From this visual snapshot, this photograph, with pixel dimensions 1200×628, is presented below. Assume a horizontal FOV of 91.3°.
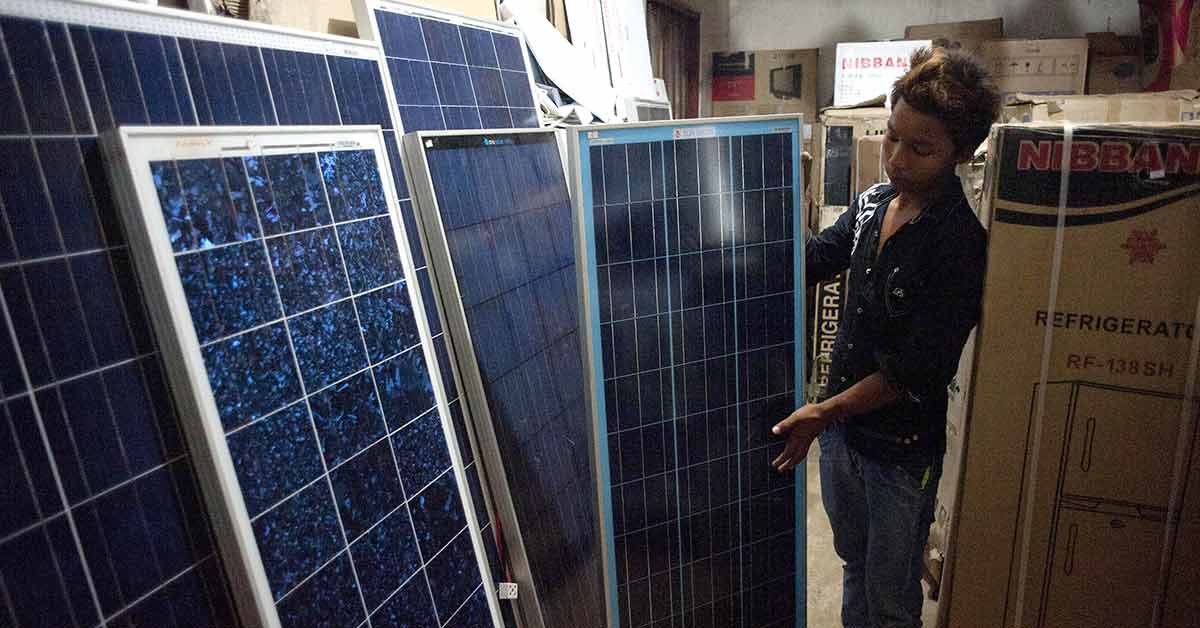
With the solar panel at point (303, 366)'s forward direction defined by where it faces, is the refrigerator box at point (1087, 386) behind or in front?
in front

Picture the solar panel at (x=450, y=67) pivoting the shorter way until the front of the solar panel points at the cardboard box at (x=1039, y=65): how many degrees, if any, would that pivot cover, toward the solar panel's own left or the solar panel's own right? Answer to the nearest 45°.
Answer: approximately 90° to the solar panel's own left

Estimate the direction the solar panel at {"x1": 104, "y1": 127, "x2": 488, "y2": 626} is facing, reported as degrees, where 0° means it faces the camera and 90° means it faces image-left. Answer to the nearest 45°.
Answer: approximately 315°

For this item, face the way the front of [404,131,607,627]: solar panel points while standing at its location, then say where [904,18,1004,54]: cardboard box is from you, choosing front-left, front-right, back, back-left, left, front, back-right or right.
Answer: left

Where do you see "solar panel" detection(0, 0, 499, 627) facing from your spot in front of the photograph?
facing the viewer and to the right of the viewer

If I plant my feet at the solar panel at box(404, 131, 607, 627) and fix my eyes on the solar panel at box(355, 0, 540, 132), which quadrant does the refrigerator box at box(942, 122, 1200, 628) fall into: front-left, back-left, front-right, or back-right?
back-right

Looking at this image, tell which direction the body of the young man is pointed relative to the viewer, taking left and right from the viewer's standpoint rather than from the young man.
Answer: facing the viewer and to the left of the viewer

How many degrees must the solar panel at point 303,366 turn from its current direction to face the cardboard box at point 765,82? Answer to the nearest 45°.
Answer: approximately 90° to its left

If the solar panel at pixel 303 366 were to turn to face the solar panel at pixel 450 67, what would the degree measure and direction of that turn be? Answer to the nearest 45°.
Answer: approximately 90° to its left

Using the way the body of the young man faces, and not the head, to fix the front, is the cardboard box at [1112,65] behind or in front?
behind

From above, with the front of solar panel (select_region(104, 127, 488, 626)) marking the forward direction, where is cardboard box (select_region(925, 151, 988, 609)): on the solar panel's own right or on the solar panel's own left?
on the solar panel's own left
